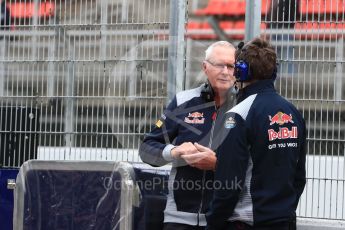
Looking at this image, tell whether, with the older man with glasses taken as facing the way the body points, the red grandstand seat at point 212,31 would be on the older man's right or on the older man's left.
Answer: on the older man's left

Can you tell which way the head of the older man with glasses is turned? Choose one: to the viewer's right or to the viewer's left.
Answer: to the viewer's right

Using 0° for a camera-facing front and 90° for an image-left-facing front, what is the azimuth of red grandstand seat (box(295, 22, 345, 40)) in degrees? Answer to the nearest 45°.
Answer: approximately 0°

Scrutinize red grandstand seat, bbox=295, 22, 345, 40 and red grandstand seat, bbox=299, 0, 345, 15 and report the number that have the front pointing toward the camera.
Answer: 2

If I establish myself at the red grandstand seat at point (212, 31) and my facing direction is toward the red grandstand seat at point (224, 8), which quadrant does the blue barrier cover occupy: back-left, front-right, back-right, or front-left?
back-left

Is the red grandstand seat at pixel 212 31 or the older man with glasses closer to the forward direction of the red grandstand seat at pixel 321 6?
the older man with glasses

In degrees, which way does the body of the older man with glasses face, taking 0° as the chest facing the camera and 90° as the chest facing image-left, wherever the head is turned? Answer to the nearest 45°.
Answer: approximately 315°
